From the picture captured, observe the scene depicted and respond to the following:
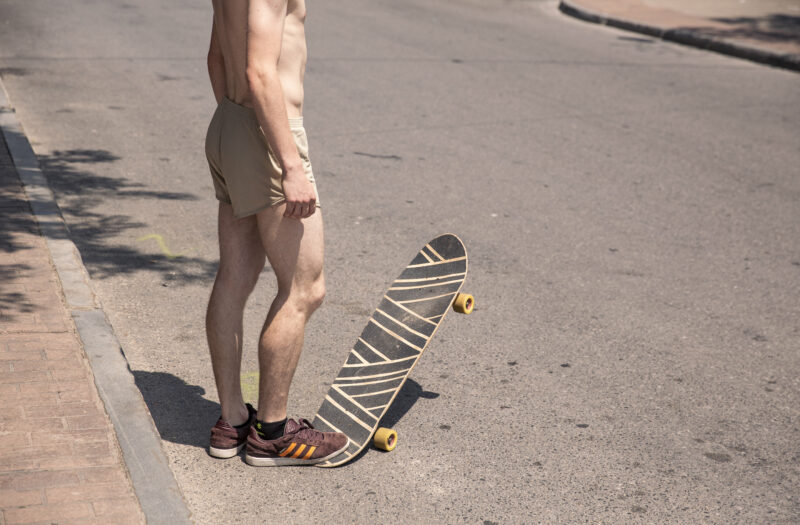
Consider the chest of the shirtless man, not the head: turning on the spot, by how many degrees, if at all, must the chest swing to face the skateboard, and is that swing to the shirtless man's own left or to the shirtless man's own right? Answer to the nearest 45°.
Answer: approximately 45° to the shirtless man's own left

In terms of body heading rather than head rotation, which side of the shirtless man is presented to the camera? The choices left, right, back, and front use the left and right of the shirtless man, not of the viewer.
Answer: right

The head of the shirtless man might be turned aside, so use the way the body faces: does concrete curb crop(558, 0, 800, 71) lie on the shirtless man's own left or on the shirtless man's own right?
on the shirtless man's own left
